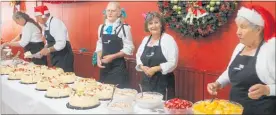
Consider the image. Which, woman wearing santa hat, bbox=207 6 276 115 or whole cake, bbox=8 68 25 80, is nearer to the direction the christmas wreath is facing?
the woman wearing santa hat

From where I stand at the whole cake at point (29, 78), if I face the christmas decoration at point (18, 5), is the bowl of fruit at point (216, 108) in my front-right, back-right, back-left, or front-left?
back-right

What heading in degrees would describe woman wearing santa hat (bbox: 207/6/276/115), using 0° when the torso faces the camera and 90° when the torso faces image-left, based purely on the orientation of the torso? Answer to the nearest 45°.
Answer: approximately 45°

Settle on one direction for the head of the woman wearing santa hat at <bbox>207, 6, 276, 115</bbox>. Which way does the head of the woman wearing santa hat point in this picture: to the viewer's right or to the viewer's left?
to the viewer's left

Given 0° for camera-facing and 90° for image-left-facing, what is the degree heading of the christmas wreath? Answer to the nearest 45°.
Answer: approximately 0°

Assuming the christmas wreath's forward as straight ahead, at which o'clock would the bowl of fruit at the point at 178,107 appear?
The bowl of fruit is roughly at 12 o'clock from the christmas wreath.

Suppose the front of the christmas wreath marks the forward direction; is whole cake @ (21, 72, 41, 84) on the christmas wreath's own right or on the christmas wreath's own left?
on the christmas wreath's own right

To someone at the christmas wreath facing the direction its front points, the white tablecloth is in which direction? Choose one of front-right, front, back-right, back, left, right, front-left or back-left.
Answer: front-right

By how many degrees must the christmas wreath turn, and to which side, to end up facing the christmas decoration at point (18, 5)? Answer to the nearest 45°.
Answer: approximately 135° to its right

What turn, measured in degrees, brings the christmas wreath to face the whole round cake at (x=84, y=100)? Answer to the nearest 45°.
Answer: approximately 45° to its right

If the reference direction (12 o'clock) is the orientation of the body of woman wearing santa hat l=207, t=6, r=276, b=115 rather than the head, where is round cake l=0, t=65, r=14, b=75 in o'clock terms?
The round cake is roughly at 2 o'clock from the woman wearing santa hat.

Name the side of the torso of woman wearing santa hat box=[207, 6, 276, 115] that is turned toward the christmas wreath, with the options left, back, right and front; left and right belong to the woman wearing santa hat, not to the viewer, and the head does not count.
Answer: right

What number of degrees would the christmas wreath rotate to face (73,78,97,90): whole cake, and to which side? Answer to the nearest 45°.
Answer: approximately 45° to its right

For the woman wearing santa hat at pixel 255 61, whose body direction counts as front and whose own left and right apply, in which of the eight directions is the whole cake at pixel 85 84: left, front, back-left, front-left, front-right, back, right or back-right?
front-right

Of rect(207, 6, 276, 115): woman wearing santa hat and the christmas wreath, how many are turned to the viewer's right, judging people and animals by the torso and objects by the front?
0
